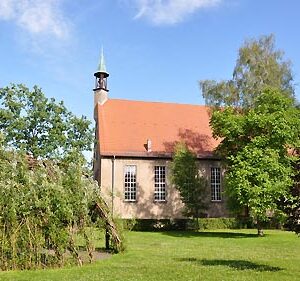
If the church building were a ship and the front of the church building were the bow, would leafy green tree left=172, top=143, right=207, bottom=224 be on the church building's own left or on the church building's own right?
on the church building's own left

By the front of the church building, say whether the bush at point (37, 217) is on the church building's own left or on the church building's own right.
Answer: on the church building's own left

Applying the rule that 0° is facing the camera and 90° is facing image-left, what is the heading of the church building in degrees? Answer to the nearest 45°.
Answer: approximately 90°

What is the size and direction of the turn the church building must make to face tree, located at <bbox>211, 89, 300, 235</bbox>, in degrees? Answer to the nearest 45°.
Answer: approximately 135° to its left
